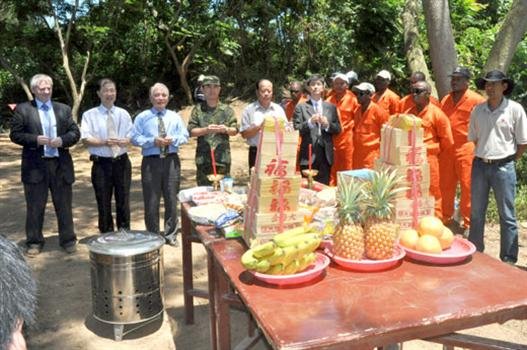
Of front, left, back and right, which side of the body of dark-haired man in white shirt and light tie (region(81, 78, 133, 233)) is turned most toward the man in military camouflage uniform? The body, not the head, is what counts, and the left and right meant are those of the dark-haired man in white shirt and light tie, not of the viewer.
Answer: left

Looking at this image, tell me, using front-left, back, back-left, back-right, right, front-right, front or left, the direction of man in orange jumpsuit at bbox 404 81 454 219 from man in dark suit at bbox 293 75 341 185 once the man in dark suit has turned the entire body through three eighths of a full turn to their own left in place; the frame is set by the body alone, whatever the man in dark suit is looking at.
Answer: front-right

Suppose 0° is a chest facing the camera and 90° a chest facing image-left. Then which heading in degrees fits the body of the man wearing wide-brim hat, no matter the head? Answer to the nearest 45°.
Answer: approximately 45°

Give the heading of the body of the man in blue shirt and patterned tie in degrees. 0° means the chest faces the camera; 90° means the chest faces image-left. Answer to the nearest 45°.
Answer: approximately 0°

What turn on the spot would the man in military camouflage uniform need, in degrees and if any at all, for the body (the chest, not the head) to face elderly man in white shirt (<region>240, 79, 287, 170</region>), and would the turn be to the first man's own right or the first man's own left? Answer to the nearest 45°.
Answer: approximately 90° to the first man's own left
